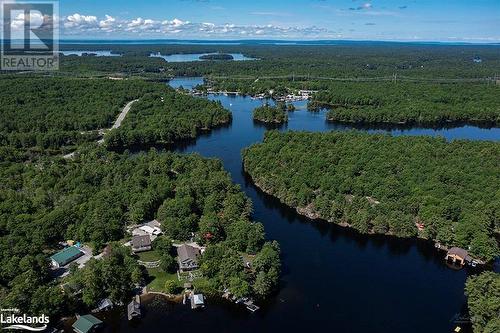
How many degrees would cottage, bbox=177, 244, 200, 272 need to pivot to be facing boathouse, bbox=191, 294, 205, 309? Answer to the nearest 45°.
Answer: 0° — it already faces it

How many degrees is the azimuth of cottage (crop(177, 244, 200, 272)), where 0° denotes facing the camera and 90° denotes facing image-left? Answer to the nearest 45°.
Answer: approximately 0°

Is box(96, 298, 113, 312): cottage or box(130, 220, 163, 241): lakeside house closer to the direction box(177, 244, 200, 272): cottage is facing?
the cottage

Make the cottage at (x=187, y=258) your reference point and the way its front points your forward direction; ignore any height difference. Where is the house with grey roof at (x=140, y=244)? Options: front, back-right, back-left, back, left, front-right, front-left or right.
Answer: back-right

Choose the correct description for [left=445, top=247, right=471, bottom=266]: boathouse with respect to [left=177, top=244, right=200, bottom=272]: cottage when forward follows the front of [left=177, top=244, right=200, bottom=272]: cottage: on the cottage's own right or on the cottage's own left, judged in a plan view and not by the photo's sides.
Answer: on the cottage's own left

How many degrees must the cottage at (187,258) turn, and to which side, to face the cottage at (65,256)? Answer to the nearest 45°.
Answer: approximately 90° to its right

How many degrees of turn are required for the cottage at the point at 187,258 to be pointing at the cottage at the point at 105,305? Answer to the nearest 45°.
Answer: approximately 45° to its right
